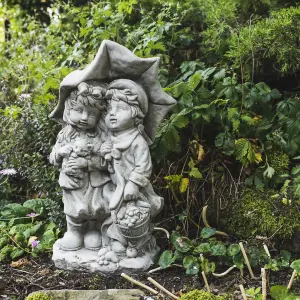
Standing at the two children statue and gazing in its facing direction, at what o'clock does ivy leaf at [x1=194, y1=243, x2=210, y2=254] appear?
The ivy leaf is roughly at 10 o'clock from the two children statue.

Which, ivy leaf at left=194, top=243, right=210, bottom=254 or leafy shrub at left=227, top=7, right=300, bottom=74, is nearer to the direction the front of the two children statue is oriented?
the ivy leaf

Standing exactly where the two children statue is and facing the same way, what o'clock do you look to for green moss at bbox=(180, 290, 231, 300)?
The green moss is roughly at 11 o'clock from the two children statue.

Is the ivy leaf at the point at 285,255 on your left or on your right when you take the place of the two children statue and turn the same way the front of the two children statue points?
on your left

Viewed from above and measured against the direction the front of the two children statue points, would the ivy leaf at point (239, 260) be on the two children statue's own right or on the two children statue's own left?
on the two children statue's own left

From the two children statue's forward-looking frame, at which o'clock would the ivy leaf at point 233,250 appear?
The ivy leaf is roughly at 10 o'clock from the two children statue.

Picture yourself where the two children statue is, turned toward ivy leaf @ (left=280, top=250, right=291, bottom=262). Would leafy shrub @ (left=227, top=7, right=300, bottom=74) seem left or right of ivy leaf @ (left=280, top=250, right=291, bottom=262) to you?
left

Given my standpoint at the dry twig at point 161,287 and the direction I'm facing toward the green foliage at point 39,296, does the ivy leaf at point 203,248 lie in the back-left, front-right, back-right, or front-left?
back-right

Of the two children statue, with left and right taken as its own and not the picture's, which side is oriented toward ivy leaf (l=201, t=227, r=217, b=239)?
left

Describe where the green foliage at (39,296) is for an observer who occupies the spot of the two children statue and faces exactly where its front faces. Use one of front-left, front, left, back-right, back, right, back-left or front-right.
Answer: front-right

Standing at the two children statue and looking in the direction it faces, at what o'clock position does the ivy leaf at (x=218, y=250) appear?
The ivy leaf is roughly at 10 o'clock from the two children statue.

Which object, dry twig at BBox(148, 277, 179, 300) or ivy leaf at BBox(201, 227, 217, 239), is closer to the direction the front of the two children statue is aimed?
the dry twig

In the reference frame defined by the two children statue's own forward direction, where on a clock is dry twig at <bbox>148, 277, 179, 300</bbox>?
The dry twig is roughly at 11 o'clock from the two children statue.

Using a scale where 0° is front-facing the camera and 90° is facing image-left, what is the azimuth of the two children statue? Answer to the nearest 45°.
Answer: approximately 0°

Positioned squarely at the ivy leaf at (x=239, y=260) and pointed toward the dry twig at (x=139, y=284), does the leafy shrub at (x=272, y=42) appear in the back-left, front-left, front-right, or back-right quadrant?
back-right
